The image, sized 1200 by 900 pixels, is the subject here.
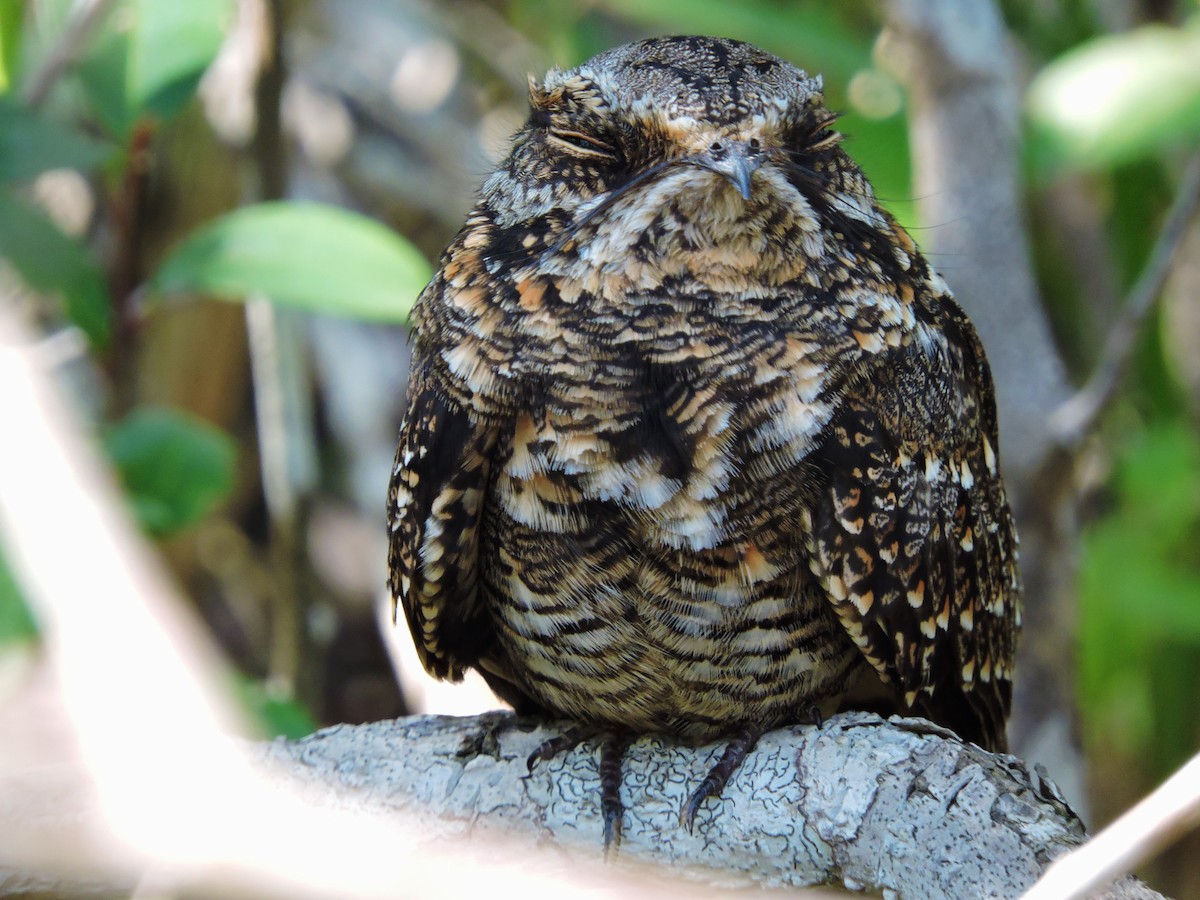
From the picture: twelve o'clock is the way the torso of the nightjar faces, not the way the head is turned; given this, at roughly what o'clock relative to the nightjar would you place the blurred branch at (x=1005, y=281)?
The blurred branch is roughly at 7 o'clock from the nightjar.

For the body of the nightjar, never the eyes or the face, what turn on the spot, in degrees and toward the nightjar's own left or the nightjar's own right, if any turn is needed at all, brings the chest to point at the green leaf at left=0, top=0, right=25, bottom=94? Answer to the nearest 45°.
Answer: approximately 135° to the nightjar's own right

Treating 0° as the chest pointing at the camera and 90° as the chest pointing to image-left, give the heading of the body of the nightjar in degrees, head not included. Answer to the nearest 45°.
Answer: approximately 0°

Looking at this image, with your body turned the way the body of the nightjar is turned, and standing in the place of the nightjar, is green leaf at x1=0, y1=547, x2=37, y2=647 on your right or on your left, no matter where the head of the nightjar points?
on your right

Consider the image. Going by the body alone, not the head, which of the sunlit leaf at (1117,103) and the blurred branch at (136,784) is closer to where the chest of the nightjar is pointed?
the blurred branch

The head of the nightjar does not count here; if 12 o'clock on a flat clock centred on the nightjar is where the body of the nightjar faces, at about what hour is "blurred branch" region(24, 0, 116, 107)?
The blurred branch is roughly at 4 o'clock from the nightjar.

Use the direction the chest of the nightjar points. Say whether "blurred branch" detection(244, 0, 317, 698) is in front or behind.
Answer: behind

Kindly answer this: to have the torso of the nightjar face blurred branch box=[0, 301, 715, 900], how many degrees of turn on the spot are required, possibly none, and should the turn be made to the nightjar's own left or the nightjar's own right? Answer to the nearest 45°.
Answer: approximately 90° to the nightjar's own right

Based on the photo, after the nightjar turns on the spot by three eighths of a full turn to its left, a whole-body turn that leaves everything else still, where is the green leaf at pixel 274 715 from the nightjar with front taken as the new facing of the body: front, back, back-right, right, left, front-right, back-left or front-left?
left

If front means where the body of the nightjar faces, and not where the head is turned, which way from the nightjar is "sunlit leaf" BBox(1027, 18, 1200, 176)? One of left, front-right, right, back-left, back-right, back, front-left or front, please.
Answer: back-left

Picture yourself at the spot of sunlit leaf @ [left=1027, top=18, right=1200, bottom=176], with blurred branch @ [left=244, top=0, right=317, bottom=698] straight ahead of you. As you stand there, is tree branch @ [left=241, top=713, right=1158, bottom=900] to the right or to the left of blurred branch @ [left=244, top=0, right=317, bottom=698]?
left

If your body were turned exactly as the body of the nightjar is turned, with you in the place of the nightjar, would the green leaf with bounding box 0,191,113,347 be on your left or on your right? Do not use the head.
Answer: on your right

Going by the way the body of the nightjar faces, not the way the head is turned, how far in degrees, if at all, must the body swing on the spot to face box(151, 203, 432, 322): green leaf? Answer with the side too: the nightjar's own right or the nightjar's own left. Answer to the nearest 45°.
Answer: approximately 135° to the nightjar's own right
